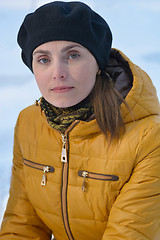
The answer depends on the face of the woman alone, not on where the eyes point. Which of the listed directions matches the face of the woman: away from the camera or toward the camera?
toward the camera
